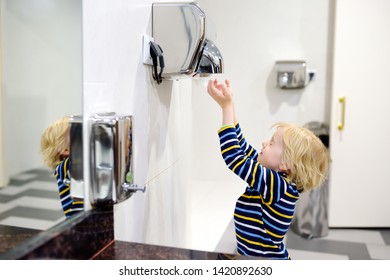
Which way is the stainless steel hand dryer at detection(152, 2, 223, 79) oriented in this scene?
to the viewer's right

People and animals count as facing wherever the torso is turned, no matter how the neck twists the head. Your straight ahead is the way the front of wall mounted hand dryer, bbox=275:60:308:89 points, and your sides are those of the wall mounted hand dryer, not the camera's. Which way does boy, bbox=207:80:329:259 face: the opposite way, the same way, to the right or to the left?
to the right

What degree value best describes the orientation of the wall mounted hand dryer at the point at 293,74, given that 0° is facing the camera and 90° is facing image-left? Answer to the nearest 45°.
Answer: approximately 0°

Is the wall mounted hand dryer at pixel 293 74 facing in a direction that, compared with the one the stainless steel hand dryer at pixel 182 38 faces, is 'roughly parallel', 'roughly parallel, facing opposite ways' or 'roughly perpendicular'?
roughly perpendicular

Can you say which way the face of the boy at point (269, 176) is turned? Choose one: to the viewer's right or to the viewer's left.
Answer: to the viewer's left

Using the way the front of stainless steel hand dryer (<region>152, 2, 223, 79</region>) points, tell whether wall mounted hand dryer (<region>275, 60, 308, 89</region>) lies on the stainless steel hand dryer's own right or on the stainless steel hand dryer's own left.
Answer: on the stainless steel hand dryer's own left

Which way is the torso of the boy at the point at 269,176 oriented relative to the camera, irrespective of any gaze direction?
to the viewer's left

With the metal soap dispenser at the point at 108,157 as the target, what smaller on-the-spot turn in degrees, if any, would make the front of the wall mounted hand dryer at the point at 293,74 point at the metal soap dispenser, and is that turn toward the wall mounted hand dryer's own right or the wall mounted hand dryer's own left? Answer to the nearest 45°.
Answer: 0° — it already faces it

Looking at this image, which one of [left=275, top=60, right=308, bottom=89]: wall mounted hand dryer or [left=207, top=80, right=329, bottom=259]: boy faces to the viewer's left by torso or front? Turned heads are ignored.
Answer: the boy
